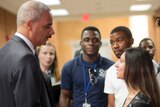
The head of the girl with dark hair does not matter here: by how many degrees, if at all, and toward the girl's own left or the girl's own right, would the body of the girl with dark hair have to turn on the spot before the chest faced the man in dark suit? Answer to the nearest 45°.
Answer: approximately 45° to the girl's own left

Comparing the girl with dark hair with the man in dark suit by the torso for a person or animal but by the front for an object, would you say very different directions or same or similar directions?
very different directions

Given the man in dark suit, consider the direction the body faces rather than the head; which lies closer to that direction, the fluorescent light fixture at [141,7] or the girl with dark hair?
the girl with dark hair

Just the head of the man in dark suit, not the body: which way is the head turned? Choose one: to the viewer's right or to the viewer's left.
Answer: to the viewer's right

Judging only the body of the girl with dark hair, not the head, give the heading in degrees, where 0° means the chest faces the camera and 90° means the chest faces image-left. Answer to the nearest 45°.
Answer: approximately 90°

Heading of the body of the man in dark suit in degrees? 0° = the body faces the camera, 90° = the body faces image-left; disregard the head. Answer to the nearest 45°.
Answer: approximately 270°

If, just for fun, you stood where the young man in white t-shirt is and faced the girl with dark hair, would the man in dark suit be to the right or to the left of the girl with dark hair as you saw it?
right

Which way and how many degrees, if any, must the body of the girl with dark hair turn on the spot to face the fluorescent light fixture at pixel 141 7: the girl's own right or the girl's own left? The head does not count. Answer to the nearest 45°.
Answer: approximately 90° to the girl's own right

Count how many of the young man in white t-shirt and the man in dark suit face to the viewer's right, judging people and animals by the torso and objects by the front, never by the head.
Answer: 1

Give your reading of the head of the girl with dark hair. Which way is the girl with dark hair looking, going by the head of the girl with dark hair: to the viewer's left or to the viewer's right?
to the viewer's left
